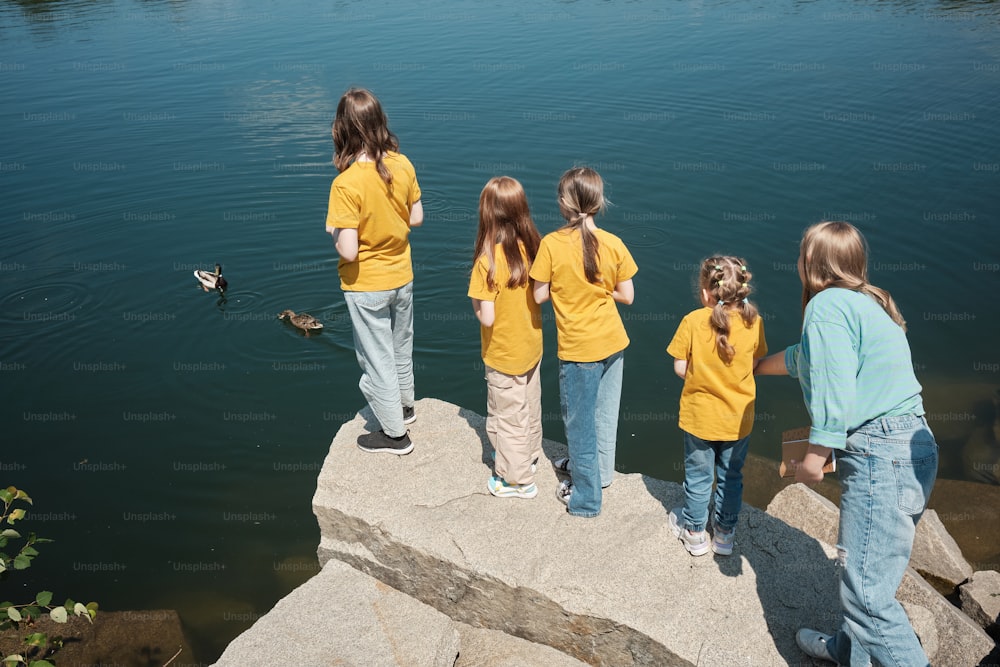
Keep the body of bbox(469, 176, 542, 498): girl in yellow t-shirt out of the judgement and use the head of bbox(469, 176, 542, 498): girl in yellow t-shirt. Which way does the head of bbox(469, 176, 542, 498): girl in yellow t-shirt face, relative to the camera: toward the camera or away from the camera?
away from the camera

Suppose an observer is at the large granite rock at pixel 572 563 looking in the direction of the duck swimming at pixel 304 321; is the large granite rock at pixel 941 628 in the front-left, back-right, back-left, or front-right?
back-right

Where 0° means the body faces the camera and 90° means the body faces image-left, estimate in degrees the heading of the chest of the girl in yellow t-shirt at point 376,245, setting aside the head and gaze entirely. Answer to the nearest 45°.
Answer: approximately 135°

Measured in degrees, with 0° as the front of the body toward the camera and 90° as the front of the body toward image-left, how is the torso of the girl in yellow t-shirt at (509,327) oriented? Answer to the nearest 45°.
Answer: approximately 135°

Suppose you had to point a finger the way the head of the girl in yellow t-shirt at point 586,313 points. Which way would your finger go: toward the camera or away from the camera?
away from the camera

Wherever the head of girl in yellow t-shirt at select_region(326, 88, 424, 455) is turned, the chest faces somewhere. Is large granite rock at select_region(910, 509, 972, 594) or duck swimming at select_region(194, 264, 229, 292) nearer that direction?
the duck swimming

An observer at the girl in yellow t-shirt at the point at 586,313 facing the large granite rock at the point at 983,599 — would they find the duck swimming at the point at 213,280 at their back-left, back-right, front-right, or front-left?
back-left
